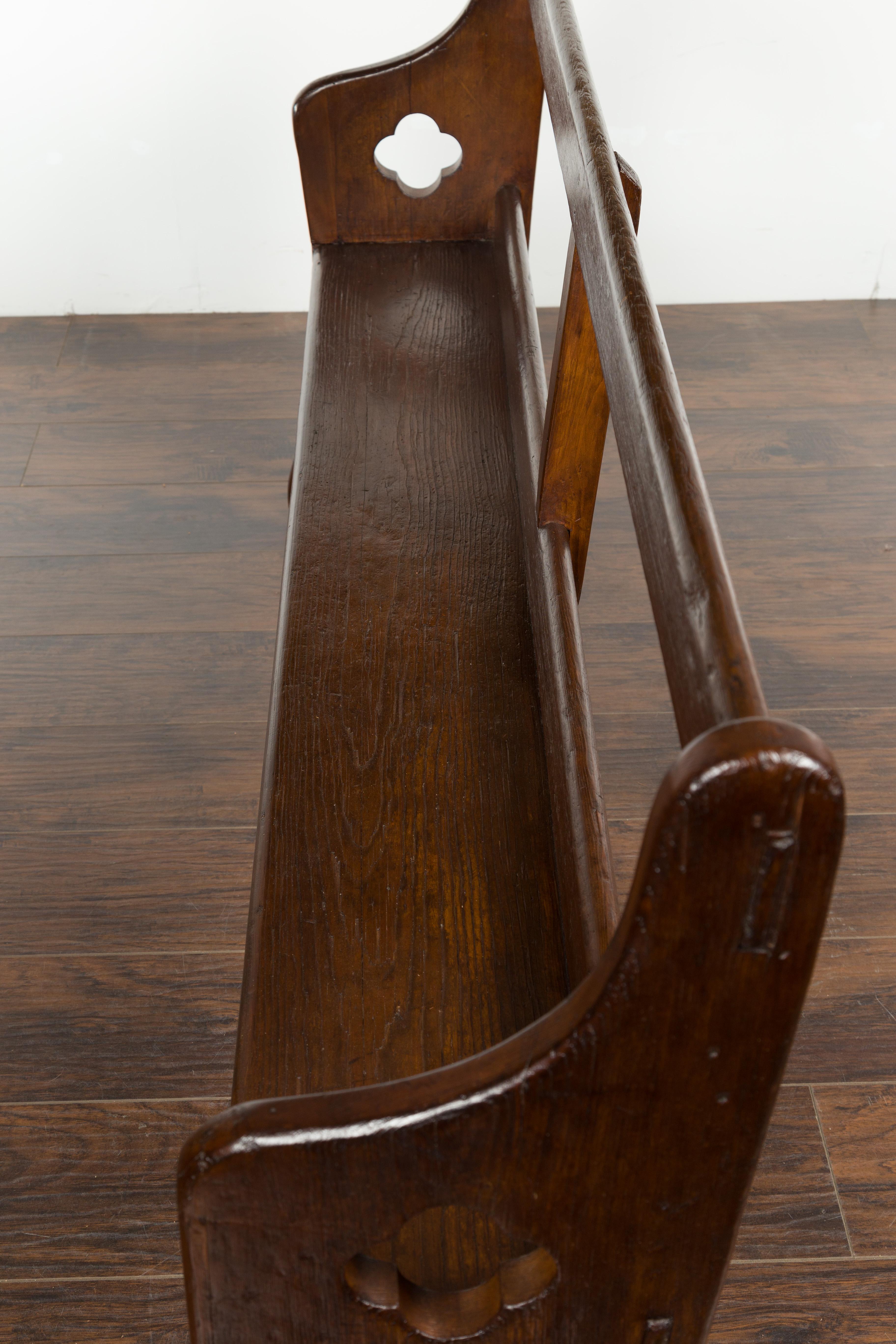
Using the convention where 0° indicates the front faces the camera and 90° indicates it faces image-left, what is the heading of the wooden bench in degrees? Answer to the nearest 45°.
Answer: approximately 90°
